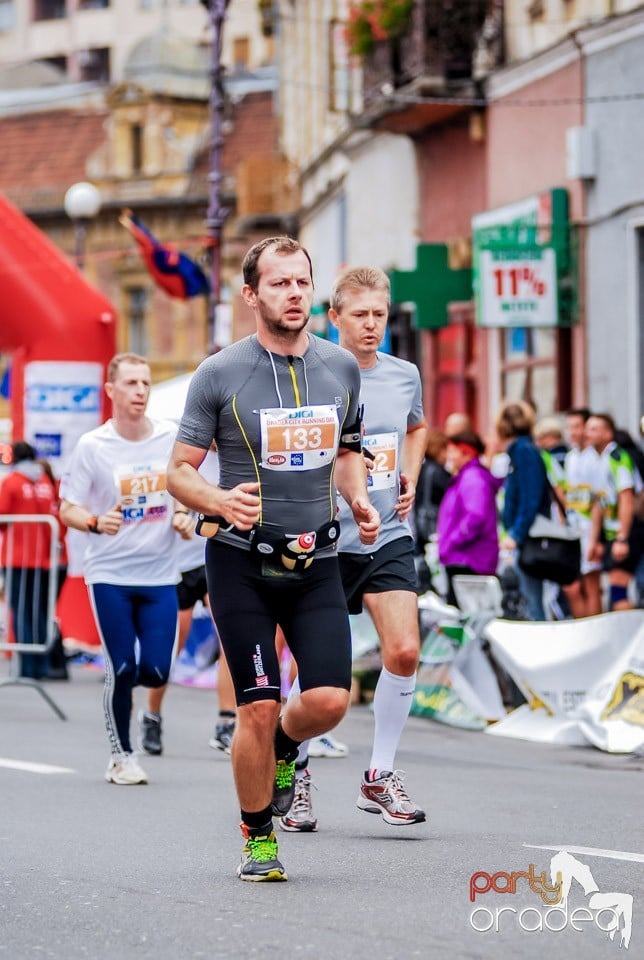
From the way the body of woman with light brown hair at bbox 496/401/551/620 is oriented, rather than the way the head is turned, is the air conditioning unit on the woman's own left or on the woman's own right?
on the woman's own right

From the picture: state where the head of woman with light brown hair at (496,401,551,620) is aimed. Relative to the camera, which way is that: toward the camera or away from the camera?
away from the camera

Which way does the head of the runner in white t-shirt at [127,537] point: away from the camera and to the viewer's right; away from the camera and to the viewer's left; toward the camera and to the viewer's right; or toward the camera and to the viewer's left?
toward the camera and to the viewer's right

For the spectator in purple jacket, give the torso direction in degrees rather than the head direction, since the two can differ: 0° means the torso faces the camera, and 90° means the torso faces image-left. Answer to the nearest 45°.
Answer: approximately 90°

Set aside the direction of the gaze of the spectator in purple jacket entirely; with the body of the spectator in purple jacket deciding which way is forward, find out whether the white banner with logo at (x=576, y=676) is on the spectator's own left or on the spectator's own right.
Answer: on the spectator's own left

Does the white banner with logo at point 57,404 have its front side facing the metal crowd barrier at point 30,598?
yes

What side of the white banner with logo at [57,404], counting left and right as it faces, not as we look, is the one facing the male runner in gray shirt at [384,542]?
front

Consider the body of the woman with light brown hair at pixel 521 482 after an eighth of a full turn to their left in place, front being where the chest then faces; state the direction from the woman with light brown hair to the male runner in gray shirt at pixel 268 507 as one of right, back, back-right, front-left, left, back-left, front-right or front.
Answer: front-left

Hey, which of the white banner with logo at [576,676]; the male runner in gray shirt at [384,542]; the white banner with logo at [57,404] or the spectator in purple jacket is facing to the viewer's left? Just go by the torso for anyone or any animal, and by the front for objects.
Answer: the spectator in purple jacket

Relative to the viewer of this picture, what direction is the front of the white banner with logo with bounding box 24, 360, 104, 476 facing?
facing the viewer

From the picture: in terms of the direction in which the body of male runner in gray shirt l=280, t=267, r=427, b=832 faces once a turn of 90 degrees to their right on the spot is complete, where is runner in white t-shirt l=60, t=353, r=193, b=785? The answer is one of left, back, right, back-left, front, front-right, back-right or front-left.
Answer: front-right

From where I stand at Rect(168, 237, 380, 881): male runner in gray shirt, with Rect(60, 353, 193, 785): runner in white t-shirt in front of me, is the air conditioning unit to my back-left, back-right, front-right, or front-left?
front-right

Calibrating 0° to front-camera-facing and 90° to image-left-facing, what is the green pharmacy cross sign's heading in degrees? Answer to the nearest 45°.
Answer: approximately 0°

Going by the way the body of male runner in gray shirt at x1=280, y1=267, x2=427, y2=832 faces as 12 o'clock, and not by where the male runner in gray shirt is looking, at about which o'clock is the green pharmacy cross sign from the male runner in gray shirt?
The green pharmacy cross sign is roughly at 6 o'clock from the male runner in gray shirt.

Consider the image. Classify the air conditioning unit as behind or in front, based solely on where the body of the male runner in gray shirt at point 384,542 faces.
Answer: behind

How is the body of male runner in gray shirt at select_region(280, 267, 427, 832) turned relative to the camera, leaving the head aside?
toward the camera

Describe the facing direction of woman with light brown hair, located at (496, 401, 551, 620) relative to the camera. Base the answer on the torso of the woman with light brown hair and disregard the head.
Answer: to the viewer's left

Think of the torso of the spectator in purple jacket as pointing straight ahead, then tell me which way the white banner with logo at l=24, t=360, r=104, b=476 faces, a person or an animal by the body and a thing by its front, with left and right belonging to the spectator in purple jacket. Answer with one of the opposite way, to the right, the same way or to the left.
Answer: to the left
